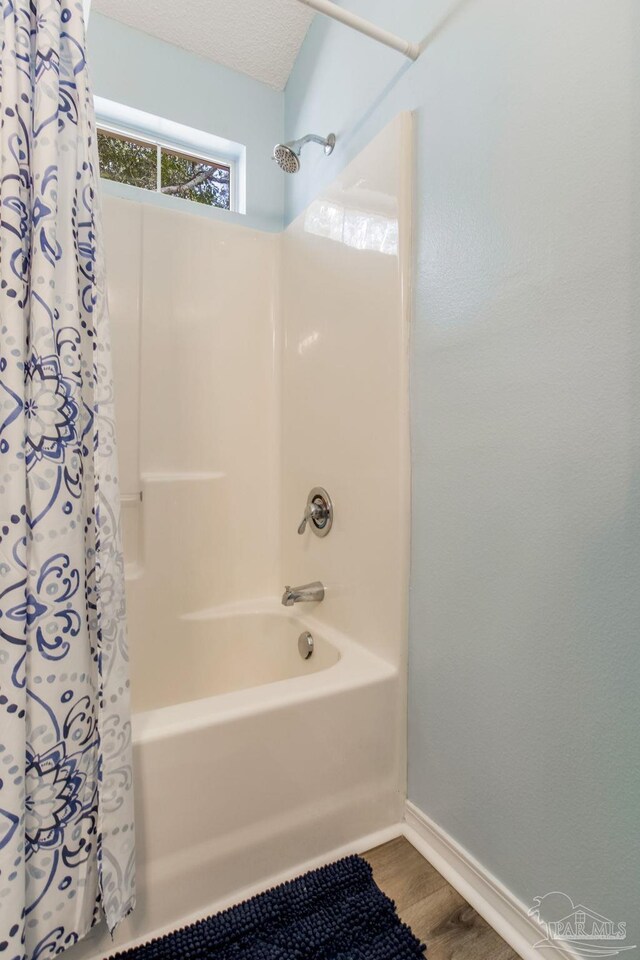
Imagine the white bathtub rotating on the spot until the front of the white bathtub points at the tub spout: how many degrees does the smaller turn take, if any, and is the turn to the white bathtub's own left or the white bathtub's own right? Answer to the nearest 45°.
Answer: approximately 135° to the white bathtub's own left

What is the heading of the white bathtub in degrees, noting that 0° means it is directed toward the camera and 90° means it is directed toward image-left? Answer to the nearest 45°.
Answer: approximately 315°

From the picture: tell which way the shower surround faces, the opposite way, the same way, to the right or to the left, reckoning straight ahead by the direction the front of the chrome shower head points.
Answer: to the left

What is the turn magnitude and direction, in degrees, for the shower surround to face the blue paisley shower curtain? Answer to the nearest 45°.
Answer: approximately 90° to its right

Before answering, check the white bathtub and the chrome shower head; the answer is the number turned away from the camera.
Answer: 0

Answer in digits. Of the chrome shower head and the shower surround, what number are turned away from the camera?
0

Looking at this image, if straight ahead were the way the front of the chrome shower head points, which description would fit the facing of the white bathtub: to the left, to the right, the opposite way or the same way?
to the left
